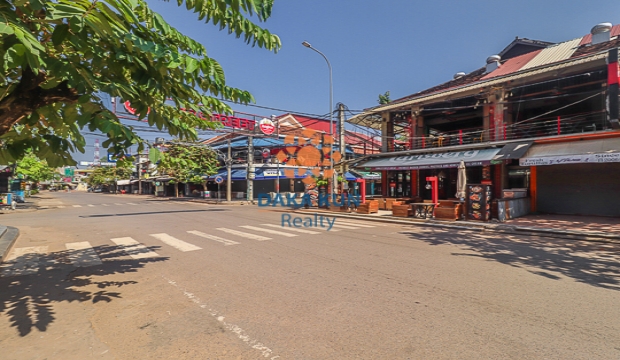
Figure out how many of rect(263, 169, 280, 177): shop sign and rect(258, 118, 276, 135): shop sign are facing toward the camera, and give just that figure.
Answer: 2

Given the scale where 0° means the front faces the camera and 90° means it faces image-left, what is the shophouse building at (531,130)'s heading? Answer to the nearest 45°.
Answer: approximately 45°

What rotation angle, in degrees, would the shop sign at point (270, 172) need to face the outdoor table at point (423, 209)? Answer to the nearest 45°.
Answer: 0° — it already faces it

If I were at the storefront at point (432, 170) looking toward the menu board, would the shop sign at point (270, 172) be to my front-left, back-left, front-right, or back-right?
back-right

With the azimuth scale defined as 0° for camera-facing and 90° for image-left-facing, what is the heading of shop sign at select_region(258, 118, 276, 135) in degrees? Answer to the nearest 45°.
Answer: approximately 0°

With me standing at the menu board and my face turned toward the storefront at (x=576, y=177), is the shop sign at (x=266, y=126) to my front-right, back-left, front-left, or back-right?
back-left

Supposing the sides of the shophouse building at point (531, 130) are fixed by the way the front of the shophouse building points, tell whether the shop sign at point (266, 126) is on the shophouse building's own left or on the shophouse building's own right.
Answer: on the shophouse building's own right
